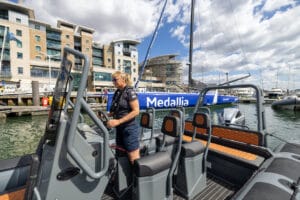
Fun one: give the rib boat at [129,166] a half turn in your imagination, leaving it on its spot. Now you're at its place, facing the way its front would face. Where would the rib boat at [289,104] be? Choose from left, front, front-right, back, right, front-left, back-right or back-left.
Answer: front

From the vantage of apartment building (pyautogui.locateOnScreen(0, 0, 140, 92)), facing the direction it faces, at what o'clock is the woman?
The woman is roughly at 1 o'clock from the apartment building.

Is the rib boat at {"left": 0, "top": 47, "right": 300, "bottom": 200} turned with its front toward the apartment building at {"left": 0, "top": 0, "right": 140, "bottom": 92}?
no

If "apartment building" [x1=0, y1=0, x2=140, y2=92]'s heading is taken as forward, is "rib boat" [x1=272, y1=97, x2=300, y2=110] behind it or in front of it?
in front

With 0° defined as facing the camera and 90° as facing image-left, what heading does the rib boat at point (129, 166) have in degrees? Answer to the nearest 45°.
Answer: approximately 45°

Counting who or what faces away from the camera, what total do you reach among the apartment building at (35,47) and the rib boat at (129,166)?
0

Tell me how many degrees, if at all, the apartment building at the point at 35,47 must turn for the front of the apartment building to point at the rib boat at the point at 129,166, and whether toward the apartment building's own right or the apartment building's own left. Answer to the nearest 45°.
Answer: approximately 45° to the apartment building's own right

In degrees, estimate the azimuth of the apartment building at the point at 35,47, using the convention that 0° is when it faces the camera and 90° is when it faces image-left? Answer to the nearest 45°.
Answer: approximately 315°
